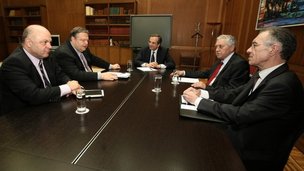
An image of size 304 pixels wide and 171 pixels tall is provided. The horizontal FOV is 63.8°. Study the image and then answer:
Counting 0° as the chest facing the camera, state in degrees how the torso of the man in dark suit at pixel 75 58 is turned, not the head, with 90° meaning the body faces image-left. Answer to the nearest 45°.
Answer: approximately 315°

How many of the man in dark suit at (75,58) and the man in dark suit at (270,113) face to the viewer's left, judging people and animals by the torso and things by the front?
1

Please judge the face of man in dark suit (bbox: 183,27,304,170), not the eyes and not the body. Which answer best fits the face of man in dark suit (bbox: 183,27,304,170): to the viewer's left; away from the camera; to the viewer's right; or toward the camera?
to the viewer's left

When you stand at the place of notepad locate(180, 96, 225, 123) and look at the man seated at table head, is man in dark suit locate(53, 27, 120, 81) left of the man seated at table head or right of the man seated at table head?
left

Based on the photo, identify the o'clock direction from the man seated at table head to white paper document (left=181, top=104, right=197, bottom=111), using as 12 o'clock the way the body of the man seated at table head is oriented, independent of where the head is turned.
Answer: The white paper document is roughly at 12 o'clock from the man seated at table head.

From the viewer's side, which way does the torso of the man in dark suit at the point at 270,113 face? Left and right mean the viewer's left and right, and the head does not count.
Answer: facing to the left of the viewer

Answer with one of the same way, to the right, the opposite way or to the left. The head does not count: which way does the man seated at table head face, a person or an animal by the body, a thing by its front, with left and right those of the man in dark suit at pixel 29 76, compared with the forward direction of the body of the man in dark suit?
to the right

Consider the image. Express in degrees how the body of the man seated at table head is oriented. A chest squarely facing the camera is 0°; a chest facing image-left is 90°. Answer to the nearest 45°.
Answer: approximately 0°

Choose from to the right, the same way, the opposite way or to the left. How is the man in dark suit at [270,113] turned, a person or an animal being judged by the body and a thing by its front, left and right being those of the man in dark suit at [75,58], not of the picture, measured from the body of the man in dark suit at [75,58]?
the opposite way

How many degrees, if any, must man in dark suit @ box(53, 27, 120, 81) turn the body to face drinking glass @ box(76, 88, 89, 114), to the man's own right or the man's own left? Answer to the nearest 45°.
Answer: approximately 45° to the man's own right
